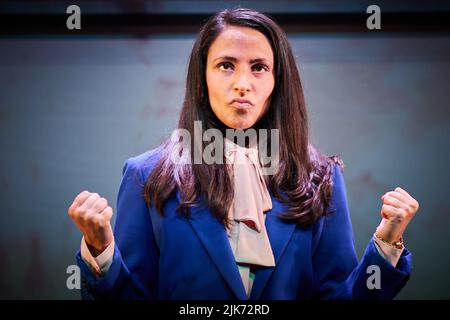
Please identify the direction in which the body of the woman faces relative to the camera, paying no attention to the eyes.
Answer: toward the camera
